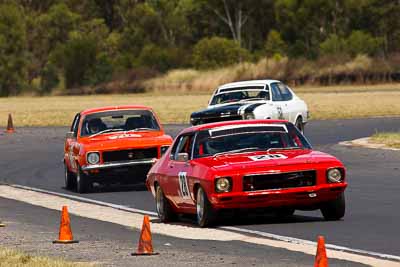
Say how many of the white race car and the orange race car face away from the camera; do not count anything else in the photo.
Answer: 0

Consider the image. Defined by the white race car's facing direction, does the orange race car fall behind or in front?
in front

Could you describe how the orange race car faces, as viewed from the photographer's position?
facing the viewer

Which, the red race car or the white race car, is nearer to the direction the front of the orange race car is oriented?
the red race car

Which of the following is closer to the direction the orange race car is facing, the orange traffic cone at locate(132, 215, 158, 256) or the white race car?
the orange traffic cone

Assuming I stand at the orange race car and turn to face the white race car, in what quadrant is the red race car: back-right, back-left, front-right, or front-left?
back-right

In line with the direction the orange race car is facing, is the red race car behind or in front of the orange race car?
in front

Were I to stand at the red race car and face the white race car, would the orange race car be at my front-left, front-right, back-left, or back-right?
front-left

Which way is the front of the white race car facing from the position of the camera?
facing the viewer and to the left of the viewer

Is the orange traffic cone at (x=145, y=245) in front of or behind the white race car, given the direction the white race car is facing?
in front
